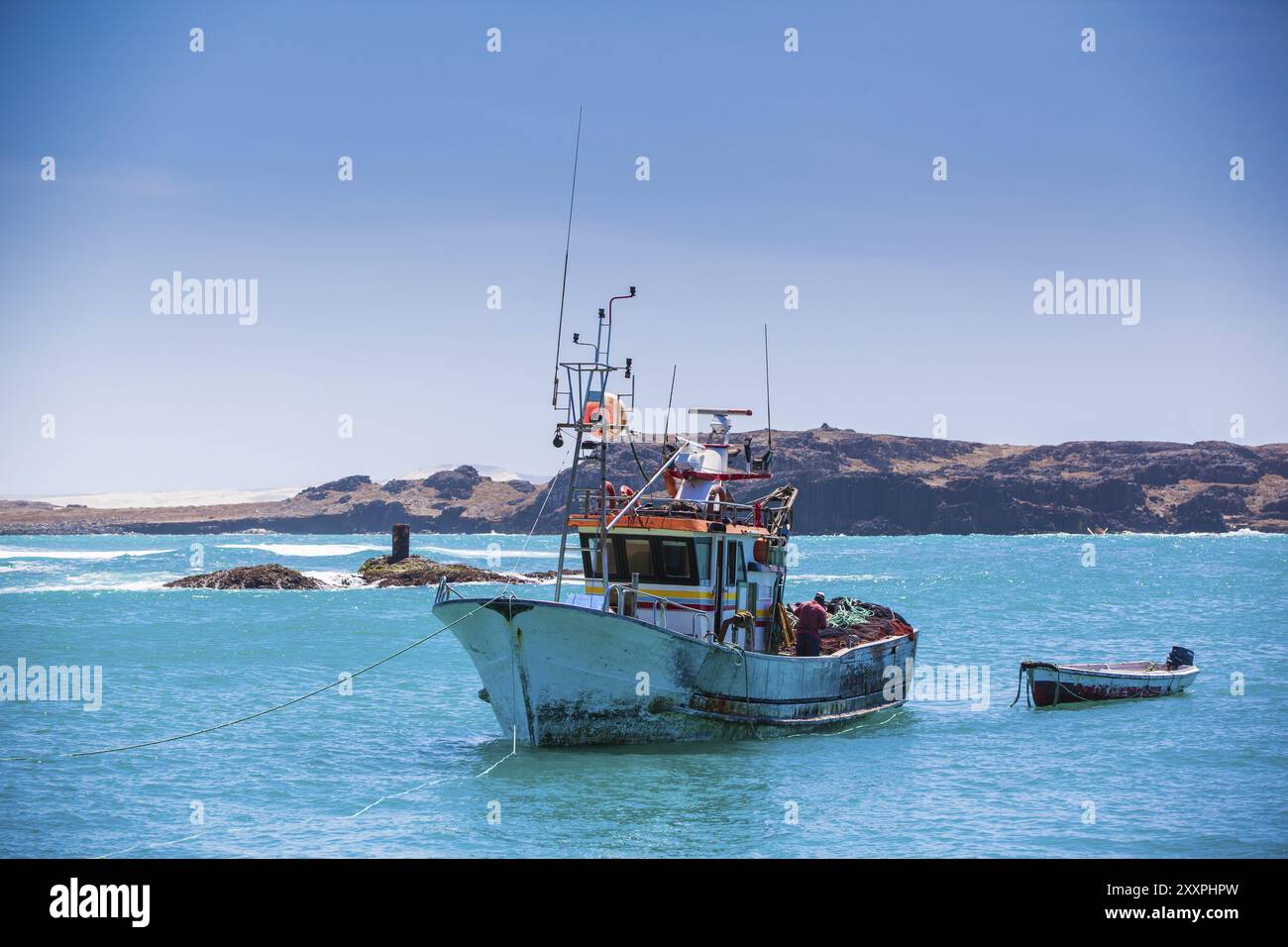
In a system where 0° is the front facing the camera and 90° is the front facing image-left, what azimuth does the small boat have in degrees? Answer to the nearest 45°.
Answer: approximately 45°

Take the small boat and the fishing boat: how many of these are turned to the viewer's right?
0

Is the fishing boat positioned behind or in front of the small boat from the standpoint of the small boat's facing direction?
in front

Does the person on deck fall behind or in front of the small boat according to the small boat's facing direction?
in front

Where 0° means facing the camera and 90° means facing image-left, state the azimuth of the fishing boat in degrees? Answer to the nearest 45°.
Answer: approximately 45°

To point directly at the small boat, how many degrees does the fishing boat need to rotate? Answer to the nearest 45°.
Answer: approximately 180°

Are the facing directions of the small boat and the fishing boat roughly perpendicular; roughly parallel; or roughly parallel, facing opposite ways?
roughly parallel
